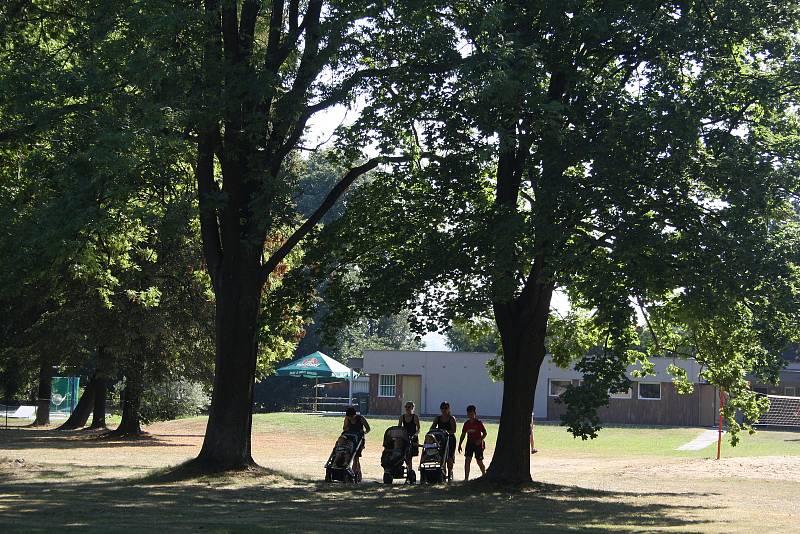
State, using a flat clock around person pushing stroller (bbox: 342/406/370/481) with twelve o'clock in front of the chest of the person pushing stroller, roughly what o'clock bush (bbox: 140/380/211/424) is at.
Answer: The bush is roughly at 4 o'clock from the person pushing stroller.

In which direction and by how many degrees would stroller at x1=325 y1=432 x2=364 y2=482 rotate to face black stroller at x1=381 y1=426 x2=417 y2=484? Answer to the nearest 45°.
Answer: approximately 135° to its left

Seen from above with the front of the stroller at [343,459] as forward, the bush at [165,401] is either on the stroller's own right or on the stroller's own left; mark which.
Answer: on the stroller's own right

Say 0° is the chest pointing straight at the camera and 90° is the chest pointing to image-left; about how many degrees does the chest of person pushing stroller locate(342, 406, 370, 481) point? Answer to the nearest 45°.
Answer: approximately 45°

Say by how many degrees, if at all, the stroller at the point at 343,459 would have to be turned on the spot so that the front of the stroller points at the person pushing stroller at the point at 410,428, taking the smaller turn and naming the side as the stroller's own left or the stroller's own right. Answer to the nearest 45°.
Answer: approximately 135° to the stroller's own left

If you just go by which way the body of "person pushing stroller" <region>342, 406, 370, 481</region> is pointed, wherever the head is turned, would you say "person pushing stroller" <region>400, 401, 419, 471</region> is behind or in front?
behind
